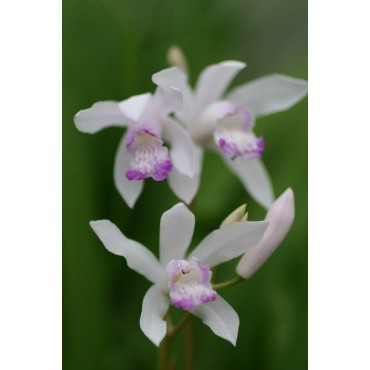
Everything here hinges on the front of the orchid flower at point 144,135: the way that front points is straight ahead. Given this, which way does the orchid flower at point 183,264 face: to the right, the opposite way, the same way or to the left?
the same way

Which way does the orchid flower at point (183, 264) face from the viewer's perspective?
toward the camera

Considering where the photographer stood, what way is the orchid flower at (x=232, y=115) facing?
facing the viewer and to the right of the viewer

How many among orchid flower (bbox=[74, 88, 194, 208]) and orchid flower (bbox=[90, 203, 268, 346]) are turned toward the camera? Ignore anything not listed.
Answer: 2

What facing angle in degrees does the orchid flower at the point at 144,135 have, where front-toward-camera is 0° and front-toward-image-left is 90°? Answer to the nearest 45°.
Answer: approximately 0°
